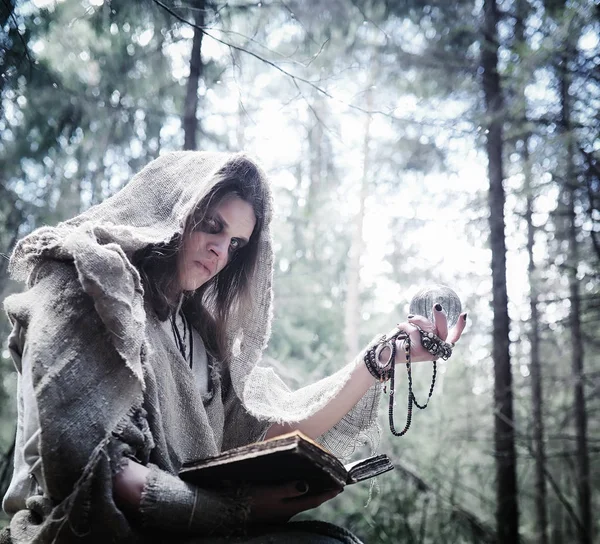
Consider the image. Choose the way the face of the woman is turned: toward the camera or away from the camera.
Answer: toward the camera

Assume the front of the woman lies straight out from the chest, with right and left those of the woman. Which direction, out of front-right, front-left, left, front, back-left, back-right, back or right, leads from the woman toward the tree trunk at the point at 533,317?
left

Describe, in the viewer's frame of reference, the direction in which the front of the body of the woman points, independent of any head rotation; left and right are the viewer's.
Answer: facing the viewer and to the right of the viewer

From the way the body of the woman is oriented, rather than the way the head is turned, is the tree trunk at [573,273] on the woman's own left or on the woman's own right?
on the woman's own left

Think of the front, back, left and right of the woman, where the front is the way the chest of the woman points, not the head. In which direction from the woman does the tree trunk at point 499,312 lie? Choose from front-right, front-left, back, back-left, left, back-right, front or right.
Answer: left
